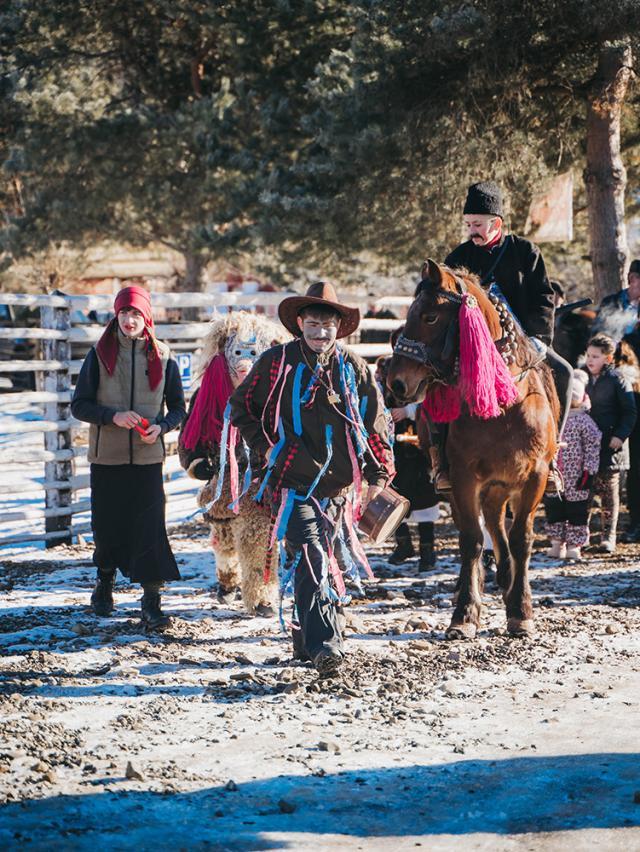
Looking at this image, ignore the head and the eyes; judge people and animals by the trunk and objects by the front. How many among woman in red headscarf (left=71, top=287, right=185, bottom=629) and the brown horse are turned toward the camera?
2

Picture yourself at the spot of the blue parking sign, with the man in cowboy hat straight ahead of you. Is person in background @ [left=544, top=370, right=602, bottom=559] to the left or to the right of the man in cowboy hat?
left

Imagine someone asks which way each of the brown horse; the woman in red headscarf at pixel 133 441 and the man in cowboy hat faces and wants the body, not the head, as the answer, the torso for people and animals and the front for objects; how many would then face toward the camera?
3

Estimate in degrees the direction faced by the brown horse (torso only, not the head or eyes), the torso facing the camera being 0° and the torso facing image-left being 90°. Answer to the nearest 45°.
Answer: approximately 0°

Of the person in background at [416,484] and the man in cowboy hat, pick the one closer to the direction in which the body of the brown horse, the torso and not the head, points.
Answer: the man in cowboy hat

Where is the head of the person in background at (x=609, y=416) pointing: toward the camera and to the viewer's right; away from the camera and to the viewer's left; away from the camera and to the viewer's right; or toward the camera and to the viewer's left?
toward the camera and to the viewer's left

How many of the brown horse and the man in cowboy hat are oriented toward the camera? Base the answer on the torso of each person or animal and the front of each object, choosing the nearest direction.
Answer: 2

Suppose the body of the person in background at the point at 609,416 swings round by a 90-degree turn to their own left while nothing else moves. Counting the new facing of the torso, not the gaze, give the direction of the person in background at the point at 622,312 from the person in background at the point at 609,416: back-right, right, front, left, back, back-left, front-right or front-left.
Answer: back-left

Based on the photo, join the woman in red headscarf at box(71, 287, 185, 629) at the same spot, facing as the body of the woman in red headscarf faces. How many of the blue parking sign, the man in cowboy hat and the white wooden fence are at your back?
2
